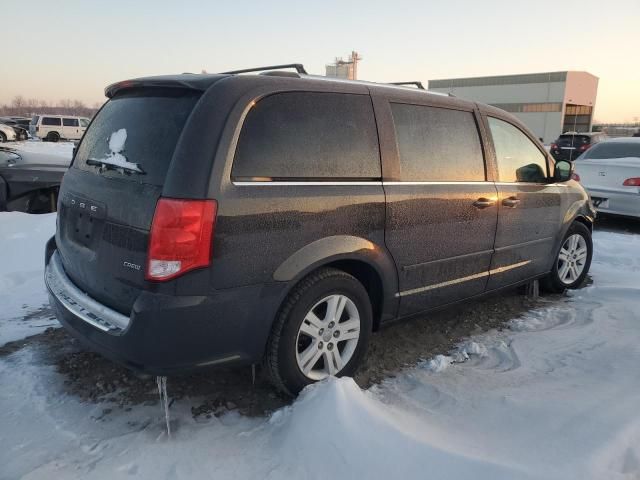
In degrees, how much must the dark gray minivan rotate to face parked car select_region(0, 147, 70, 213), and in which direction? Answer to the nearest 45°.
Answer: approximately 90° to its left

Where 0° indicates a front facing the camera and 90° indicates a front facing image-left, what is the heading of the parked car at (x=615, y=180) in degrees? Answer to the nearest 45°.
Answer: approximately 225°

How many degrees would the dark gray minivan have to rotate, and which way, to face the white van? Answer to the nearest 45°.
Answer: approximately 90° to its left

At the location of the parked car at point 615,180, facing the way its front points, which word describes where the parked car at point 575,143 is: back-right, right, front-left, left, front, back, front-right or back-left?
front-left

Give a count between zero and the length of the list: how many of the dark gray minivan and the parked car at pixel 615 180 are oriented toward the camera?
0

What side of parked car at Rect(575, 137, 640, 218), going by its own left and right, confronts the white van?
left

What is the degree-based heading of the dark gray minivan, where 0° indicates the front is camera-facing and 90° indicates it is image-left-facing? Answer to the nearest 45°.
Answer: approximately 225°

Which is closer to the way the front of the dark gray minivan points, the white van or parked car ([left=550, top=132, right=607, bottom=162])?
the parked car
